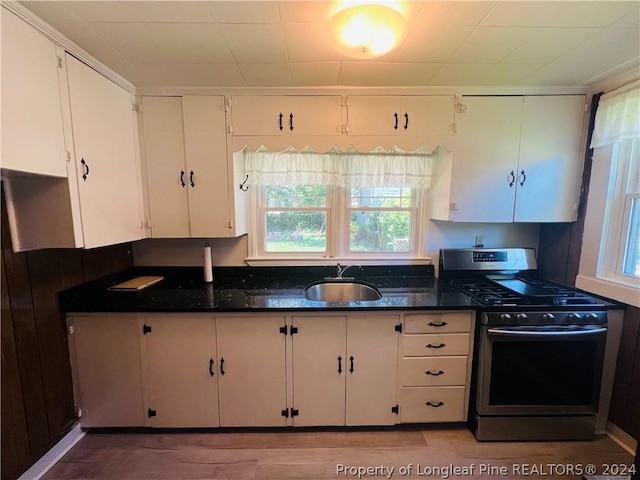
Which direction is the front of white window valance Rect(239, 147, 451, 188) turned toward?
toward the camera

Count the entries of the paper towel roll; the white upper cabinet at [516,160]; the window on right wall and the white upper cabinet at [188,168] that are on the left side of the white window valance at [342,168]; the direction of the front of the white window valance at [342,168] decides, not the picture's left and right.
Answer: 2

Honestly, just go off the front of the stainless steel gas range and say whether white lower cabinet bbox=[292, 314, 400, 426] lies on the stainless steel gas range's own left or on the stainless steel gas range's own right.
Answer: on the stainless steel gas range's own right

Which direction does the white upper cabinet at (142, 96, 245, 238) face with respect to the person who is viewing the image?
facing the viewer

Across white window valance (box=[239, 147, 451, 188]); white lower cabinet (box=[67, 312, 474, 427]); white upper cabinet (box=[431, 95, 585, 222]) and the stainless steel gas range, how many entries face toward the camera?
4

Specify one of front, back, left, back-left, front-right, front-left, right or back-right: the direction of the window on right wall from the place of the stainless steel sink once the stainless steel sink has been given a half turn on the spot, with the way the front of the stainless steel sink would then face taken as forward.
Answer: right

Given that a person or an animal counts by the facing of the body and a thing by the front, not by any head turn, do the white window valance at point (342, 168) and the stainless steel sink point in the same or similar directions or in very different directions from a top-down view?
same or similar directions

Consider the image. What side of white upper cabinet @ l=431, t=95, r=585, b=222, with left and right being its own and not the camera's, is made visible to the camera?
front

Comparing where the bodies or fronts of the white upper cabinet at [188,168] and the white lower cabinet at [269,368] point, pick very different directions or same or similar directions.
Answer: same or similar directions

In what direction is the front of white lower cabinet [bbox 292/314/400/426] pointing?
toward the camera
